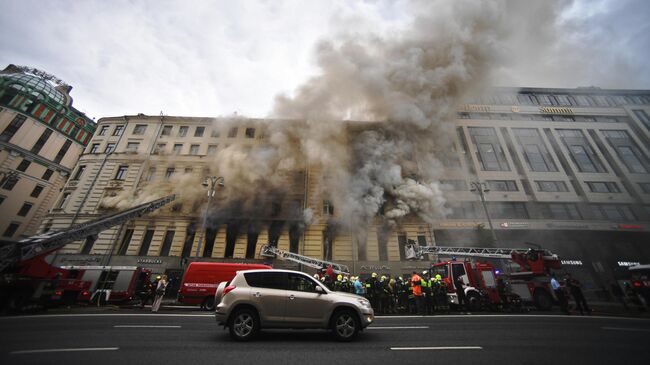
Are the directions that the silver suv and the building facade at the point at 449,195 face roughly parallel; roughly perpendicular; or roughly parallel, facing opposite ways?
roughly perpendicular

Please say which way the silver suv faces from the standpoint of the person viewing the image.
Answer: facing to the right of the viewer

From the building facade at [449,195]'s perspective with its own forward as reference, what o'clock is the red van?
The red van is roughly at 2 o'clock from the building facade.

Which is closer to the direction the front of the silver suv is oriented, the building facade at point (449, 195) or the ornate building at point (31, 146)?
the building facade

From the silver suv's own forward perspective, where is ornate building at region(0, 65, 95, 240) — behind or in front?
behind

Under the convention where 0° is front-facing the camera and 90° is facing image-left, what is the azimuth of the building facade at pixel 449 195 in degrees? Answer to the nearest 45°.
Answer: approximately 0°

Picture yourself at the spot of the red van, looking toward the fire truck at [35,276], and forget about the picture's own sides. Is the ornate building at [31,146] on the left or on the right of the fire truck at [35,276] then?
right

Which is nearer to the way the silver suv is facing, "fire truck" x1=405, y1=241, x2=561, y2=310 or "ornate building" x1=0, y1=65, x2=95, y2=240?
the fire truck

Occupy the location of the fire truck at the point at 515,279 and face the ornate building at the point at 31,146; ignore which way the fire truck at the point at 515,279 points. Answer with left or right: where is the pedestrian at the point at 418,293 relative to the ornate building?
left

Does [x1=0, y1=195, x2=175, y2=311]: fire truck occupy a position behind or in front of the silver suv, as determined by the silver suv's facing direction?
behind

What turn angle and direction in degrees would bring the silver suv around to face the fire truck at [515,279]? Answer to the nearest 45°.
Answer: approximately 45° to its left
